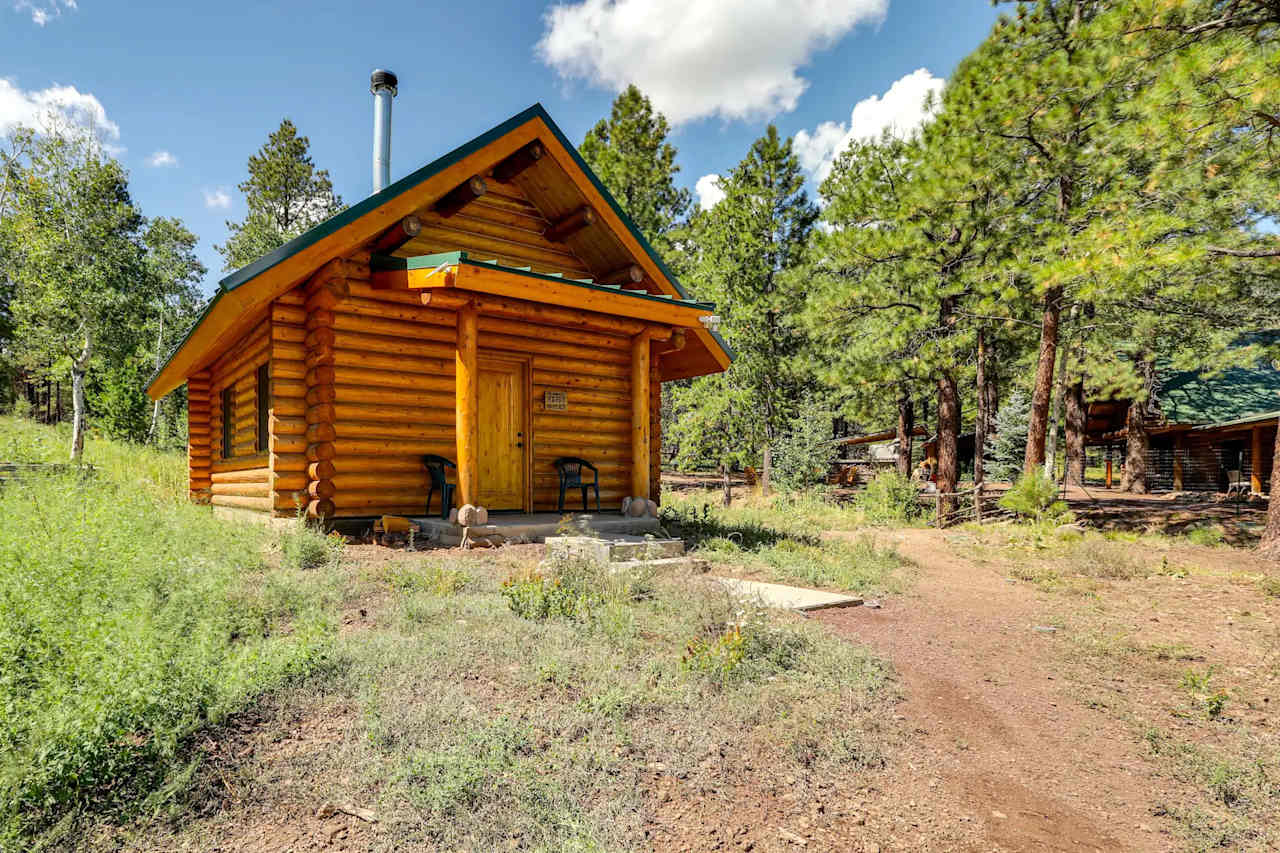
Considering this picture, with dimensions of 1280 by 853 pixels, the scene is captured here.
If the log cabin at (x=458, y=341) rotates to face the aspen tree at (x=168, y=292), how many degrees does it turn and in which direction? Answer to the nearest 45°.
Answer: approximately 180°

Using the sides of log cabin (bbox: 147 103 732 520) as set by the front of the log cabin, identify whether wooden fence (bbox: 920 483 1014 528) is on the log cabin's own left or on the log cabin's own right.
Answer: on the log cabin's own left

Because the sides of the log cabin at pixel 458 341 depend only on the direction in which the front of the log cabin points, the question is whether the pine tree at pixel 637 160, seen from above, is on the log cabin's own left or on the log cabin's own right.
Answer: on the log cabin's own left

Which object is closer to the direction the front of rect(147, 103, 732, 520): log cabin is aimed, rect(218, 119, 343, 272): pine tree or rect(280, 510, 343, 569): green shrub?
the green shrub

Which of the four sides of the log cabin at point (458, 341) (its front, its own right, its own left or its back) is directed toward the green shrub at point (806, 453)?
left

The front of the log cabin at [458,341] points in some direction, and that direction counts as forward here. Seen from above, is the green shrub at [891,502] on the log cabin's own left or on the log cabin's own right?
on the log cabin's own left

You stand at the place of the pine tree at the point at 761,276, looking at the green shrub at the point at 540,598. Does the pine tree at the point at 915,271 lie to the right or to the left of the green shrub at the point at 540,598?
left

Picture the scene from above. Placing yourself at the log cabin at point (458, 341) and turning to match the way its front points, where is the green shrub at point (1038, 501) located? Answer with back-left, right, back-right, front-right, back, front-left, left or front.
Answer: front-left

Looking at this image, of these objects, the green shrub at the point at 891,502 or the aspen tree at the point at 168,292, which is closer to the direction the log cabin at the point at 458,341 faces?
the green shrub

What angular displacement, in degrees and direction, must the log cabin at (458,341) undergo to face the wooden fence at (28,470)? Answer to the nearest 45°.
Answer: approximately 135° to its right

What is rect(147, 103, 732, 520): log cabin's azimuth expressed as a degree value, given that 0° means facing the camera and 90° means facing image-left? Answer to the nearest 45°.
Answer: approximately 315°

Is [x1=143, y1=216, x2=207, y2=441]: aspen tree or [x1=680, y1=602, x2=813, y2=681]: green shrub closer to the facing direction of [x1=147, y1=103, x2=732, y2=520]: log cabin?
the green shrub
